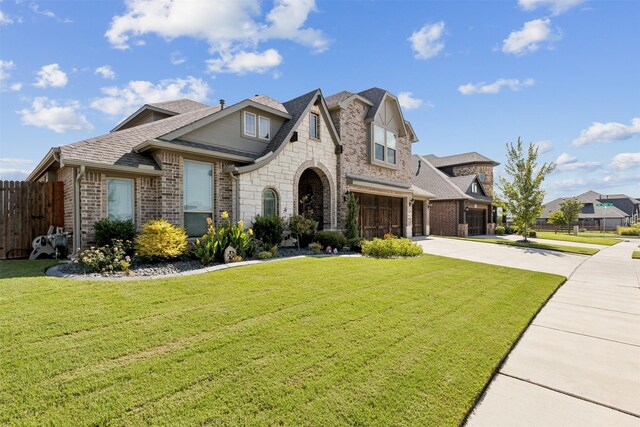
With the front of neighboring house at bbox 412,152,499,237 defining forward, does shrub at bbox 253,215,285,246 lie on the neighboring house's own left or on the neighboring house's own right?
on the neighboring house's own right

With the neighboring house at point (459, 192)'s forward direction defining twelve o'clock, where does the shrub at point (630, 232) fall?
The shrub is roughly at 9 o'clock from the neighboring house.

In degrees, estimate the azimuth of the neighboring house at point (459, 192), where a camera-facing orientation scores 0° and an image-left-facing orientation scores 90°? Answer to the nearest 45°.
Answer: approximately 315°

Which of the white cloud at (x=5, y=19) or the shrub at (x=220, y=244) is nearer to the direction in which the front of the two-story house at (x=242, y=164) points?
the shrub

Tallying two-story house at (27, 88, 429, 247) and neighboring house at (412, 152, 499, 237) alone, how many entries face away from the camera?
0

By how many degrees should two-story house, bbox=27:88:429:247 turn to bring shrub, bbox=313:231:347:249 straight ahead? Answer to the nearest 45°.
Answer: approximately 45° to its left

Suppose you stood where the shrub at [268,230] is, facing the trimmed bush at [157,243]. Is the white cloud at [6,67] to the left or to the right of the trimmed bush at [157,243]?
right

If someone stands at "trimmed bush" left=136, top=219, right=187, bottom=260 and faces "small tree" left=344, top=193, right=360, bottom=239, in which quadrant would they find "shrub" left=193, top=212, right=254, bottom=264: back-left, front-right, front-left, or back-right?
front-right
